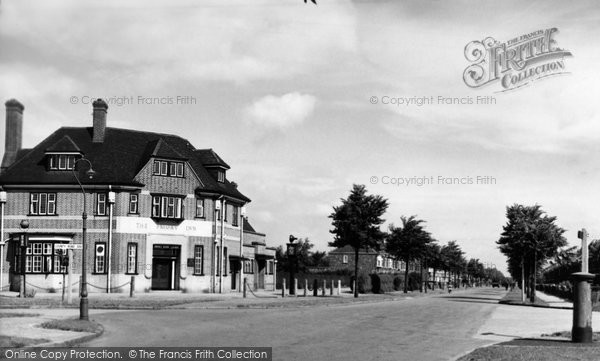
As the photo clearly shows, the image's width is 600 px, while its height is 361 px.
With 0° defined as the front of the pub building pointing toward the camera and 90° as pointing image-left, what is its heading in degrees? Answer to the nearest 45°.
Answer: approximately 0°

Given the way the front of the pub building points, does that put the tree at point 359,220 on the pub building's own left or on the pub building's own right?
on the pub building's own left

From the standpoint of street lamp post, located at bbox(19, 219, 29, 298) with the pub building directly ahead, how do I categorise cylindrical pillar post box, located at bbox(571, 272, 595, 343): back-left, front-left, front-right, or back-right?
back-right

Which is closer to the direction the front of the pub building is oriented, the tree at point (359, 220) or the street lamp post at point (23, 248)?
the street lamp post

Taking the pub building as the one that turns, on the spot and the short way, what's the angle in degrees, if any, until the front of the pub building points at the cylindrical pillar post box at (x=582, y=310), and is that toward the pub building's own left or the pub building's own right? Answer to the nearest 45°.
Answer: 0° — it already faces it

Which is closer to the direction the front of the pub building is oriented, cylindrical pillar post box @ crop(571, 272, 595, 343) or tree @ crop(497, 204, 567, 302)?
the cylindrical pillar post box

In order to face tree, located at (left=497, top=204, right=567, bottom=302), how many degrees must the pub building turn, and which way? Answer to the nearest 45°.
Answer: approximately 90° to its left

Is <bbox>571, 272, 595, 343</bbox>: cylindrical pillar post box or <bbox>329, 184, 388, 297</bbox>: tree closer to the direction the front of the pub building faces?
the cylindrical pillar post box
